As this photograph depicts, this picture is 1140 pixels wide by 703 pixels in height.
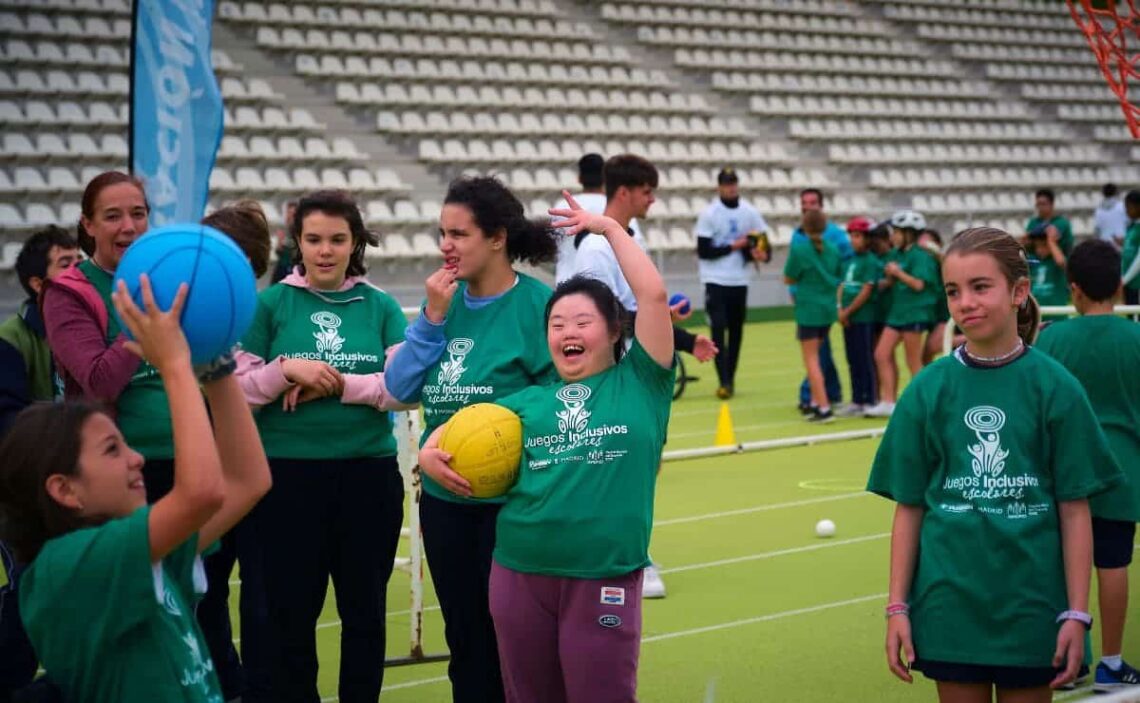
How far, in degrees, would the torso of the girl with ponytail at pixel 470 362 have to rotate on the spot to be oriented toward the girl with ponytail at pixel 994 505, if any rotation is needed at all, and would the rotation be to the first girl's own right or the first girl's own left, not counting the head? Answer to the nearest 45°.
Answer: approximately 90° to the first girl's own left

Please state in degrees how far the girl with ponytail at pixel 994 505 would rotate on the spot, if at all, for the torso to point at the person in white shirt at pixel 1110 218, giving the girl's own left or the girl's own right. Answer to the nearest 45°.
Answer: approximately 180°

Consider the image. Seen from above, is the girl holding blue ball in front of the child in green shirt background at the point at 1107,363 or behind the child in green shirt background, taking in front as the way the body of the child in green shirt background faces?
behind

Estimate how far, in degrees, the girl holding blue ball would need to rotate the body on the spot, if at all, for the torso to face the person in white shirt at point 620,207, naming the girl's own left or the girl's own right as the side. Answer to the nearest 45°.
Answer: approximately 45° to the girl's own left

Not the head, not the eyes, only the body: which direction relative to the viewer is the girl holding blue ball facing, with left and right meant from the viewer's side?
facing to the right of the viewer

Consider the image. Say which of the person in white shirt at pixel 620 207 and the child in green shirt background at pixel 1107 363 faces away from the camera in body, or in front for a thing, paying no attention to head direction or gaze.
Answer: the child in green shirt background

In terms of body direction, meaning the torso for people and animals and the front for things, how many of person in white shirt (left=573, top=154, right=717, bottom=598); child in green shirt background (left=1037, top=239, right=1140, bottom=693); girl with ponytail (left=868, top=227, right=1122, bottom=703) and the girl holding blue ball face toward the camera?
1

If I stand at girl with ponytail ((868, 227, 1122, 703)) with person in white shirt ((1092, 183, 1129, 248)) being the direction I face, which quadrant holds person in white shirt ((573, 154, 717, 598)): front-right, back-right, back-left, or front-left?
front-left

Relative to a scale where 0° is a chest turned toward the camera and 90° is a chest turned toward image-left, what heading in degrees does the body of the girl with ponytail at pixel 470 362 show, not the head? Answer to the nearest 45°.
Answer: approximately 45°

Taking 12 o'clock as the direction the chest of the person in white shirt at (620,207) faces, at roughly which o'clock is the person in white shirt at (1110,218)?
the person in white shirt at (1110,218) is roughly at 10 o'clock from the person in white shirt at (620,207).

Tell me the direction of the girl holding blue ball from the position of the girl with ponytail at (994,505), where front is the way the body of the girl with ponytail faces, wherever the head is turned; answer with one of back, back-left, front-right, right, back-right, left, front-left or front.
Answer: front-right

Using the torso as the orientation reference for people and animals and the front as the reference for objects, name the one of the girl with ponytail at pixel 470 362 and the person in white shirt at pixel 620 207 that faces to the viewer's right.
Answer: the person in white shirt

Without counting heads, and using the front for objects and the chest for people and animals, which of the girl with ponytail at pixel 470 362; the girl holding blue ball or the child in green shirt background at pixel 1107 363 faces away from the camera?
the child in green shirt background

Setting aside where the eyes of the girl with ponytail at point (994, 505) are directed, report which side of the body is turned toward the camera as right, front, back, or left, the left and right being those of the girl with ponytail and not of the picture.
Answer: front

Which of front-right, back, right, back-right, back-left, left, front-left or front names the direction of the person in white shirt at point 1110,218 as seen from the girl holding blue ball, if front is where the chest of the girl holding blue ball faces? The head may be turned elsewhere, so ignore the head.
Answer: front-left

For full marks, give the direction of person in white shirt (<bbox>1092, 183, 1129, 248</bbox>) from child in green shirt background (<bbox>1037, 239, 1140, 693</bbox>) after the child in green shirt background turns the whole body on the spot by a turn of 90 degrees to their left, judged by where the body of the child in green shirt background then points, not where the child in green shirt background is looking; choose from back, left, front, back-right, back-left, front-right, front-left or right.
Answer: right

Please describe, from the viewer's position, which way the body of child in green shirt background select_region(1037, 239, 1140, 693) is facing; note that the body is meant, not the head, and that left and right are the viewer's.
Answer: facing away from the viewer

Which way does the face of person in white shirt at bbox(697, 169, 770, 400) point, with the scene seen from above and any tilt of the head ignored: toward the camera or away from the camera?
toward the camera

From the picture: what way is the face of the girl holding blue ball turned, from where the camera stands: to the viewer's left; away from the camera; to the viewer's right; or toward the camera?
to the viewer's right
